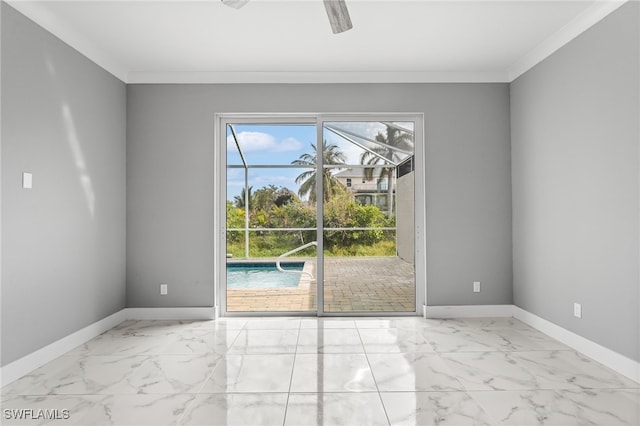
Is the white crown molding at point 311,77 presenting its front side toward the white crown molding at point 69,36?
no

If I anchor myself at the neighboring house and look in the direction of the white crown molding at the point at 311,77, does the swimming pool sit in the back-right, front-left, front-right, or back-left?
front-right

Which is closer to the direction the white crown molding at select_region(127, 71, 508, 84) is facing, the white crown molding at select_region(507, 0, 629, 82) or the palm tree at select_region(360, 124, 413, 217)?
the white crown molding

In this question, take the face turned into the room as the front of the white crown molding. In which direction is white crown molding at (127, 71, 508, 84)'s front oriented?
toward the camera

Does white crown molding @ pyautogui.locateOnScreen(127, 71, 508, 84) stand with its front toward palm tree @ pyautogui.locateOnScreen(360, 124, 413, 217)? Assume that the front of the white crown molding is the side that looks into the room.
no
